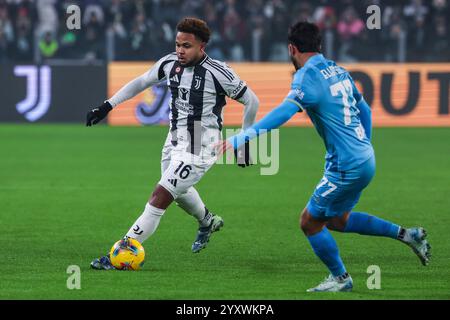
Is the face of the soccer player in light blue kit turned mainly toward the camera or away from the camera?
away from the camera

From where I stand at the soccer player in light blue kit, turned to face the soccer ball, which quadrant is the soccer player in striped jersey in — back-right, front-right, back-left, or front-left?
front-right

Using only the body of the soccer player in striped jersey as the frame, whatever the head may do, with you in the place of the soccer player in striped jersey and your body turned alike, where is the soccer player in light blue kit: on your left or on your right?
on your left
